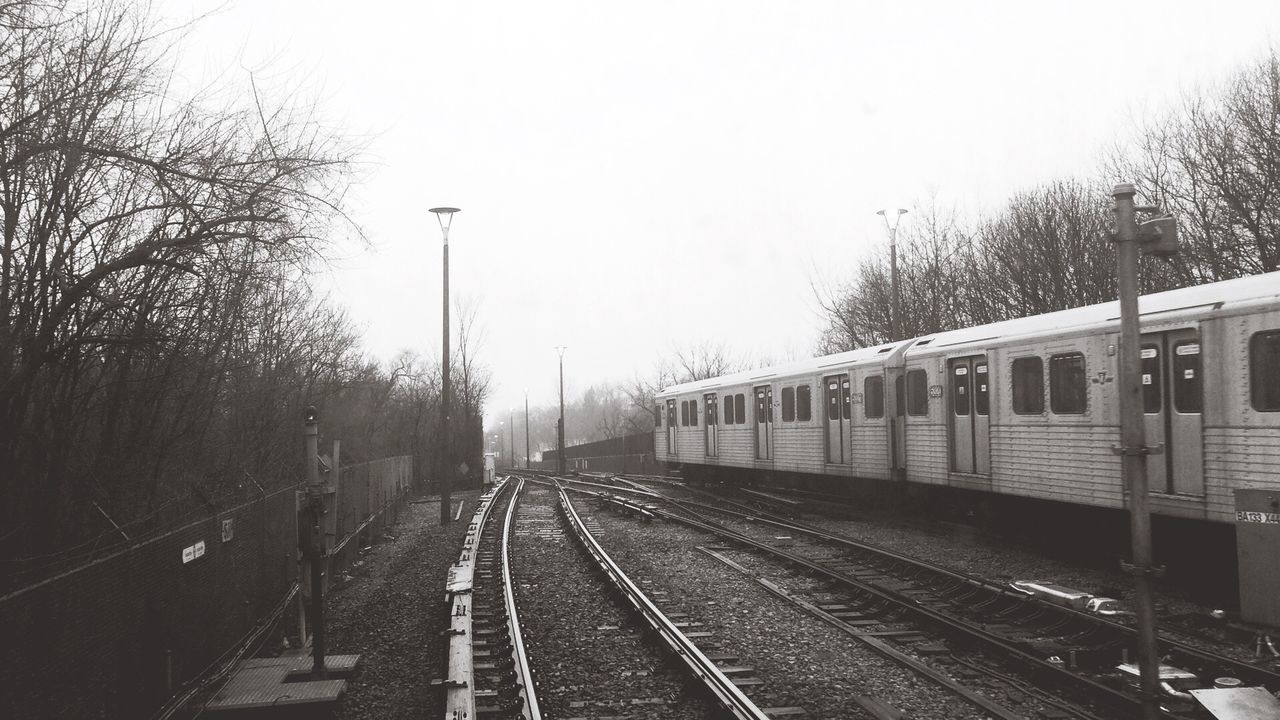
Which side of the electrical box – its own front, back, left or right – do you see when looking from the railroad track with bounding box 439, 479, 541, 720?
right

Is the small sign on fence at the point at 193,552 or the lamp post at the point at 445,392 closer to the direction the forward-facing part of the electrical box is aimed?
the small sign on fence

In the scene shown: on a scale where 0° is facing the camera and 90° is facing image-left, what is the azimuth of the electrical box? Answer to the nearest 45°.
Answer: approximately 0°

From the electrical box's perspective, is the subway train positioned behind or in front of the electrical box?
behind

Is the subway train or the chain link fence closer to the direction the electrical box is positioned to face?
the chain link fence

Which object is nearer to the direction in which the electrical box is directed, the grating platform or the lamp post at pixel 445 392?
the grating platform
